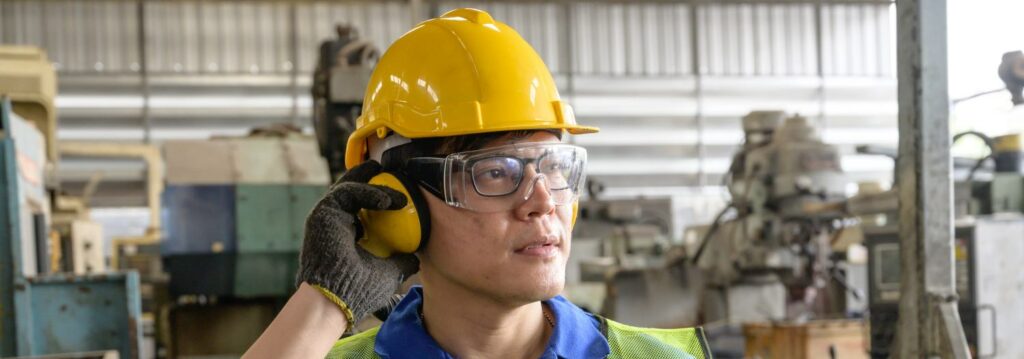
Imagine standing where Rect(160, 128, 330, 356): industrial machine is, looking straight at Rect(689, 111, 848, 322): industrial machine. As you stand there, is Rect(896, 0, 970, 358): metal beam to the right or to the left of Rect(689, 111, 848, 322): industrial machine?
right

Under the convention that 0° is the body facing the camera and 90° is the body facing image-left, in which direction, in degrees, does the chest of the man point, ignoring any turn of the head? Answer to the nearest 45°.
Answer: approximately 315°

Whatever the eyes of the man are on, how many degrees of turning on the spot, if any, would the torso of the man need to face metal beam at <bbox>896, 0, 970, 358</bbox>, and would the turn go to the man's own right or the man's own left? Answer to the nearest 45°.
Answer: approximately 90° to the man's own left

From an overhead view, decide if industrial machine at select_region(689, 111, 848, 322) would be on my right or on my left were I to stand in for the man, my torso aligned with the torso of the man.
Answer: on my left

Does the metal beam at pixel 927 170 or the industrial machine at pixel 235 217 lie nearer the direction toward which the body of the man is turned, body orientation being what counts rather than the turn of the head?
the metal beam

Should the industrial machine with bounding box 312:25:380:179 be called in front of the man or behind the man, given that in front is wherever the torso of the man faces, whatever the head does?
behind

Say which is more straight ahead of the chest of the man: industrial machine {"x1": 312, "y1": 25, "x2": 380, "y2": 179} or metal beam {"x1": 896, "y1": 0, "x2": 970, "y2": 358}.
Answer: the metal beam

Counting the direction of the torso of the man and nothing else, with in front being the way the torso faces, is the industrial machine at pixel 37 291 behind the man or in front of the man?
behind

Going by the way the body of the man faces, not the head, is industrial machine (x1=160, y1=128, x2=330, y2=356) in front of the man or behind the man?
behind
